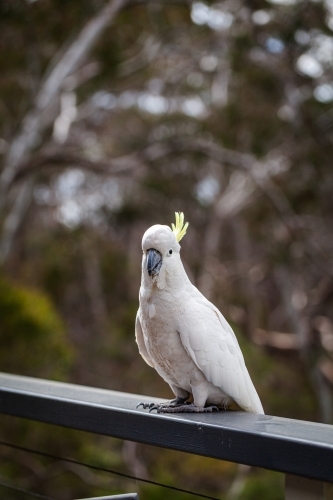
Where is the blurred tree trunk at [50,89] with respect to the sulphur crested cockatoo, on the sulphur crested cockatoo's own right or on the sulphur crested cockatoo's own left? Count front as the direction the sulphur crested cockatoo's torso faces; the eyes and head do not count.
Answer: on the sulphur crested cockatoo's own right

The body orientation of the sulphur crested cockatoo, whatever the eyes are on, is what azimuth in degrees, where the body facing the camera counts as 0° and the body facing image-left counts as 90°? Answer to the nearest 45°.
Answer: approximately 45°
